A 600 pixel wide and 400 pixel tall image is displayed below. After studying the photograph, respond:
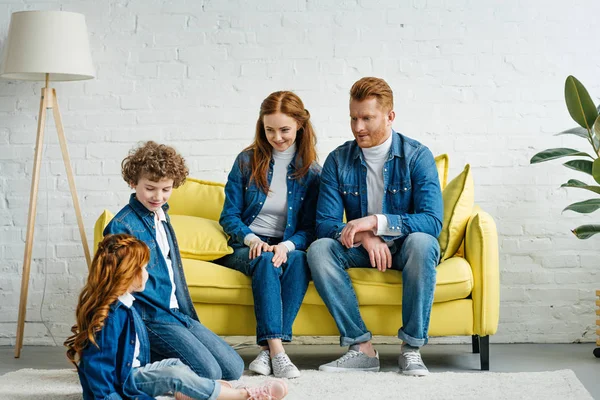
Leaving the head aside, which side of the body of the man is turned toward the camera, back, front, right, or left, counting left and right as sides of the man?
front

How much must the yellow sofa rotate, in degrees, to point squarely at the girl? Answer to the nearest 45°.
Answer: approximately 45° to its right

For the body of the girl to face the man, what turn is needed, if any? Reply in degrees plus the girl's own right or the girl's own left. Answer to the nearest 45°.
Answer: approximately 45° to the girl's own left

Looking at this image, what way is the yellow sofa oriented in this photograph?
toward the camera

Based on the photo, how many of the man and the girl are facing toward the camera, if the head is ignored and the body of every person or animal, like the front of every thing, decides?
1

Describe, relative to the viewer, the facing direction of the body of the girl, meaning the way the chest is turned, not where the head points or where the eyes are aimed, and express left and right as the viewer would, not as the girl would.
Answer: facing to the right of the viewer

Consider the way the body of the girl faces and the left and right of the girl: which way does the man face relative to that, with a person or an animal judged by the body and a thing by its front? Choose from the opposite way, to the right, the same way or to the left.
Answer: to the right

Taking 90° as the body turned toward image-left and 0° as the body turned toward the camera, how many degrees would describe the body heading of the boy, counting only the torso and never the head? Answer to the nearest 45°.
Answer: approximately 315°

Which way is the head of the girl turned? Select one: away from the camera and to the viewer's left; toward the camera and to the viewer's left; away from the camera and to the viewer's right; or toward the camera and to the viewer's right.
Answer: away from the camera and to the viewer's right

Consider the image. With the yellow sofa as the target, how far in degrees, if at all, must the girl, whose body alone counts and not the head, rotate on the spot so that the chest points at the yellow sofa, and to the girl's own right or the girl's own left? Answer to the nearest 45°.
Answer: approximately 45° to the girl's own left

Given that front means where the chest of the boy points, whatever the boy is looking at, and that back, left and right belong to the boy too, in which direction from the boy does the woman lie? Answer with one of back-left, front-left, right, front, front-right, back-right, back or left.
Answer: left

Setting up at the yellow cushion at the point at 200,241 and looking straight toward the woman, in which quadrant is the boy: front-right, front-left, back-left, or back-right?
back-right

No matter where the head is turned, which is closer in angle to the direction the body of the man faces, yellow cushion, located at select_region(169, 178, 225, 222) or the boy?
the boy

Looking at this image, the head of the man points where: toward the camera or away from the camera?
toward the camera
